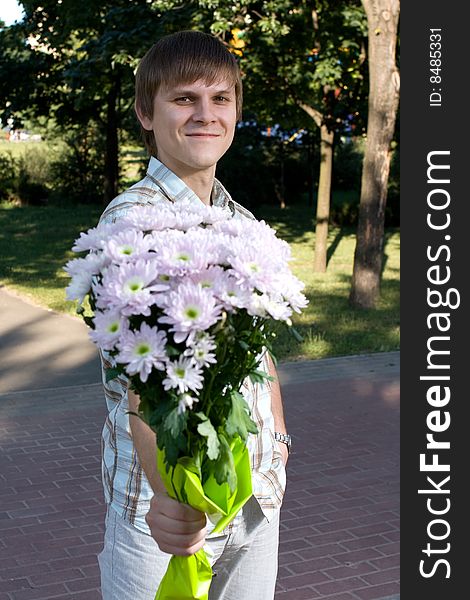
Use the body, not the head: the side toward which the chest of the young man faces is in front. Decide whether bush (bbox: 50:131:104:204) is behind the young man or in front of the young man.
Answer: behind

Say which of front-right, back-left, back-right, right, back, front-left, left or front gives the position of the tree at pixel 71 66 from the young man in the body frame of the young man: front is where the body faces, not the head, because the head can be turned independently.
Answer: back-left

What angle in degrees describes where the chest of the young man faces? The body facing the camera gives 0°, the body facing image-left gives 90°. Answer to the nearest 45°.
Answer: approximately 315°

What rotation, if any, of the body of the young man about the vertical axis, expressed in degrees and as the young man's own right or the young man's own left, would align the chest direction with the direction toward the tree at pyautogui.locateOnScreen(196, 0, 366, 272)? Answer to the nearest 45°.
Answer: approximately 135° to the young man's own left

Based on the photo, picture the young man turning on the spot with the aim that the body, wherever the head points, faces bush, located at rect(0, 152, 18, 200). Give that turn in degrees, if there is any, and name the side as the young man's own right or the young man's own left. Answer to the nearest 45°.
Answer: approximately 135° to the young man's own left
